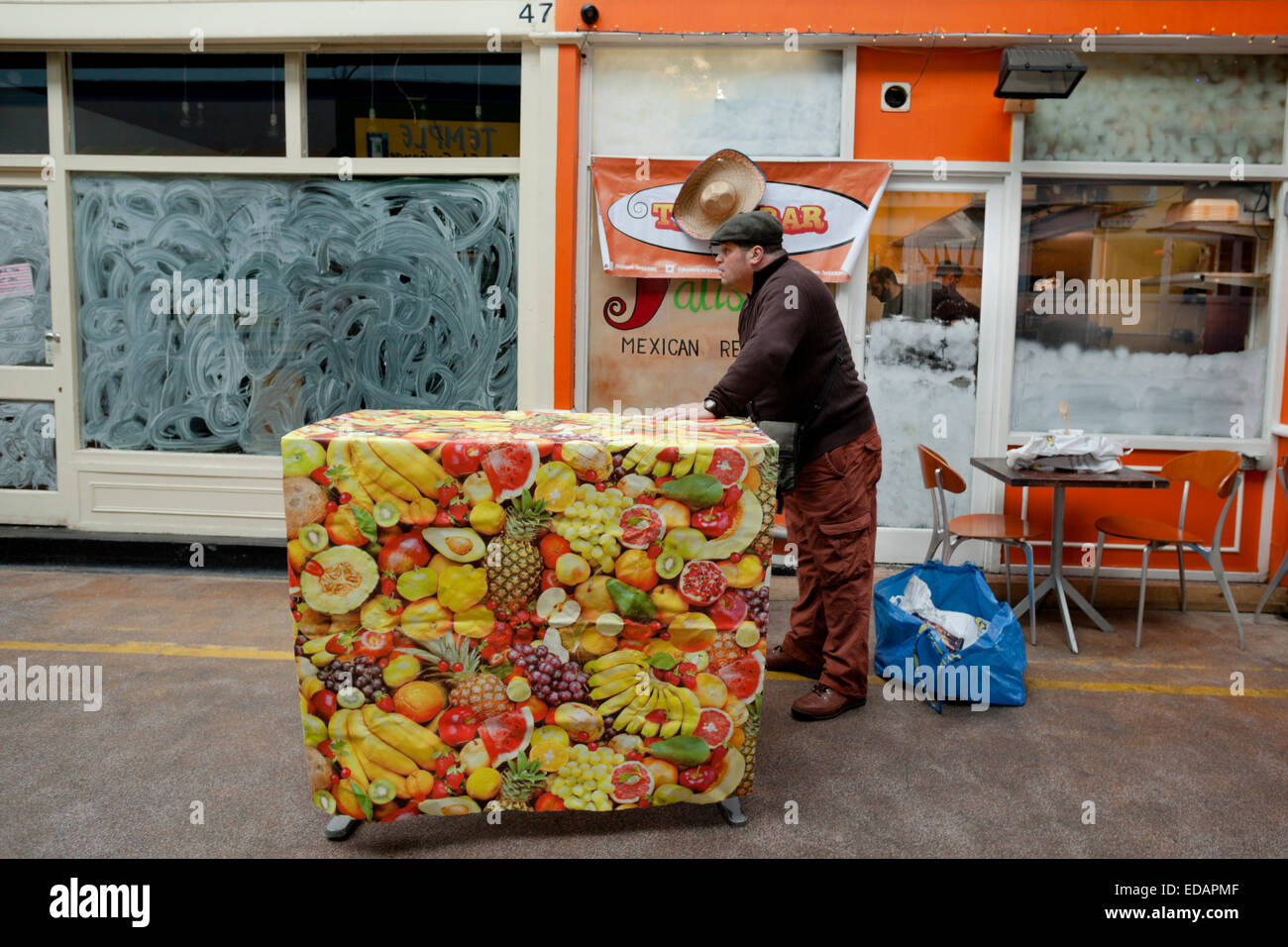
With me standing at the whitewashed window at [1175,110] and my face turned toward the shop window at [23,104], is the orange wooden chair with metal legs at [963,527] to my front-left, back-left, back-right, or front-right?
front-left

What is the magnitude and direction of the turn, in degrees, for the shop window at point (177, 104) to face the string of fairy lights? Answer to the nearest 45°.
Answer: approximately 45° to its left

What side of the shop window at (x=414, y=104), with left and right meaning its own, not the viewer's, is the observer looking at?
front

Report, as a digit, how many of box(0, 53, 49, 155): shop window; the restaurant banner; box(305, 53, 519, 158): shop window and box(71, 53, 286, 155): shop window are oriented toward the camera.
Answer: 4

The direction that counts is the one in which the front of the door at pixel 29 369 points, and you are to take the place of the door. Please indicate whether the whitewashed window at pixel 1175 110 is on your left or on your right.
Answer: on your left

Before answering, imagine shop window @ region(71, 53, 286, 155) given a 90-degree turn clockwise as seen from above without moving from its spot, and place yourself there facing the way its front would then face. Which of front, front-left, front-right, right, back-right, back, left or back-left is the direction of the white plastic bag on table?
back-left

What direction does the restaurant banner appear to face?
toward the camera

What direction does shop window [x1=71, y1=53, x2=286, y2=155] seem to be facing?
toward the camera

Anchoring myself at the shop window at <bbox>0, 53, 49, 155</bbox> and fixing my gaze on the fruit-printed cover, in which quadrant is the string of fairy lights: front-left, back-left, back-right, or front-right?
front-left
